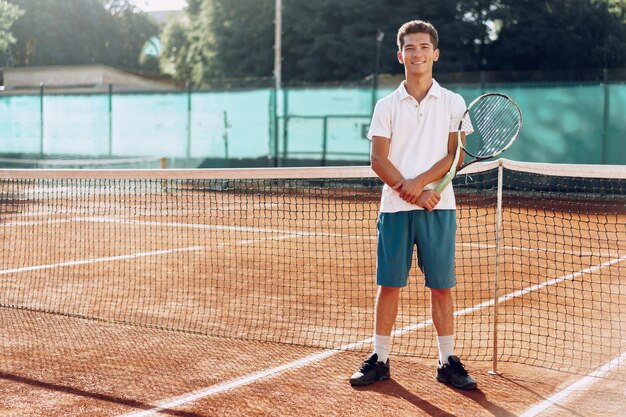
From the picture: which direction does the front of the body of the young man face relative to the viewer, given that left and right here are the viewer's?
facing the viewer

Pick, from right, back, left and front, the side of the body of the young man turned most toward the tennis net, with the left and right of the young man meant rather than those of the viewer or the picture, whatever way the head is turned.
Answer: back

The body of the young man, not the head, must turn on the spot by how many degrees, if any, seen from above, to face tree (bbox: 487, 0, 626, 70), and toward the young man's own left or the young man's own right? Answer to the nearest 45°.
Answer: approximately 180°

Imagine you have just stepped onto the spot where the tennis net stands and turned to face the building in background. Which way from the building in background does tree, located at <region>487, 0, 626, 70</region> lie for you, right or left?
right

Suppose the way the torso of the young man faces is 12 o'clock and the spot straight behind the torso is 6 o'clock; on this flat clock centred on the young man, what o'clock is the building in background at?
The building in background is roughly at 5 o'clock from the young man.
